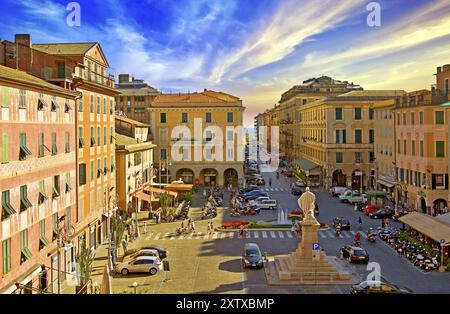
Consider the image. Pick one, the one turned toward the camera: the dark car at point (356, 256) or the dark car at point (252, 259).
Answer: the dark car at point (252, 259)

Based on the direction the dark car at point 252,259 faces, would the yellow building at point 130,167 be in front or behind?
behind

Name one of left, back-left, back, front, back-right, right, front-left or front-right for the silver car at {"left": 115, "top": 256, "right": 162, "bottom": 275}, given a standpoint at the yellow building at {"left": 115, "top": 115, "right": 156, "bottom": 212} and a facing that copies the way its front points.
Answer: front-right

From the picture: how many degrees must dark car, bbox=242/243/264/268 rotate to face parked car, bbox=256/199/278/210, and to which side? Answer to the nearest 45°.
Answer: approximately 180°

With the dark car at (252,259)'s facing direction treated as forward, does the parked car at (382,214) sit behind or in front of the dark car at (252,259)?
behind

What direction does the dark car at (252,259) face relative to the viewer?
toward the camera

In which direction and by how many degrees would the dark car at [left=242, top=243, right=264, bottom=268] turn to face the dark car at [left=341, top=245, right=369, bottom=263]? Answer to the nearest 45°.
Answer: approximately 90° to its left

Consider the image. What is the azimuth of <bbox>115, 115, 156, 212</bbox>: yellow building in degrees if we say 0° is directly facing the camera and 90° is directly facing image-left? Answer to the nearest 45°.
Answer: approximately 315°

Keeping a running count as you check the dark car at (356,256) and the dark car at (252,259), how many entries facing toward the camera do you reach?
1
